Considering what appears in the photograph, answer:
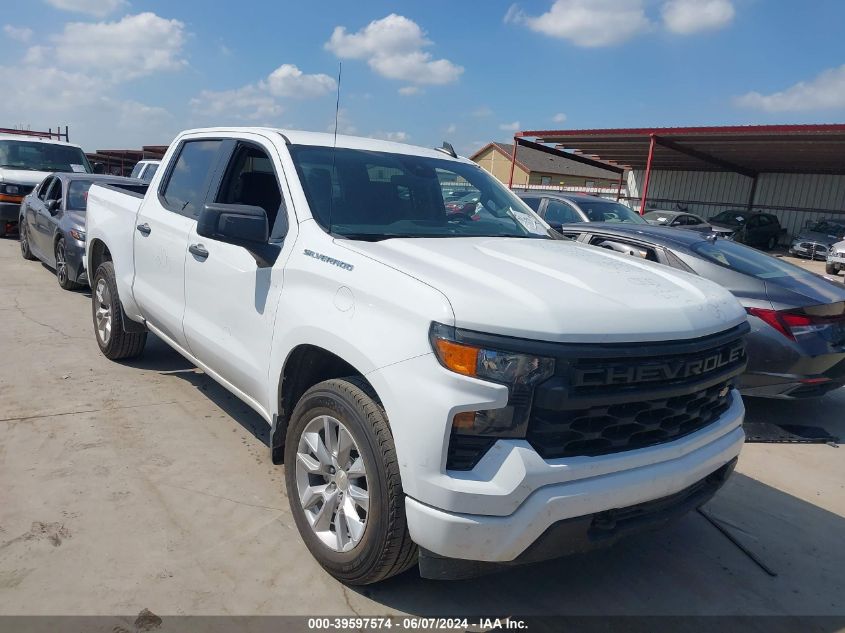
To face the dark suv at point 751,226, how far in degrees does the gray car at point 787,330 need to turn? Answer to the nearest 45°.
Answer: approximately 45° to its right

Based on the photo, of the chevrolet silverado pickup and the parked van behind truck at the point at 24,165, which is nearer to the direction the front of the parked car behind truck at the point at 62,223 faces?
the chevrolet silverado pickup

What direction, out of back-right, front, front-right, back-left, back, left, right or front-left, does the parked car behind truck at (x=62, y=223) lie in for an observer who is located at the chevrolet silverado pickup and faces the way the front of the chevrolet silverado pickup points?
back

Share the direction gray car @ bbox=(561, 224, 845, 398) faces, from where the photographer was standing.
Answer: facing away from the viewer and to the left of the viewer

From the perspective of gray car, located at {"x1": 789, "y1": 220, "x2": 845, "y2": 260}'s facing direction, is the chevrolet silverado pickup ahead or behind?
ahead

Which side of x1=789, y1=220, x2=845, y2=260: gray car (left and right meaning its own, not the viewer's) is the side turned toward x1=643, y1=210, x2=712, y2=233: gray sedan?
right

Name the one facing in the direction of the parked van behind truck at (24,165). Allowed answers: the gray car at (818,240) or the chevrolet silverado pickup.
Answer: the gray car

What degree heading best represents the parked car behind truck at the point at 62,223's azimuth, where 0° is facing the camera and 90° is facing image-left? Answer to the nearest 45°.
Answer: approximately 315°

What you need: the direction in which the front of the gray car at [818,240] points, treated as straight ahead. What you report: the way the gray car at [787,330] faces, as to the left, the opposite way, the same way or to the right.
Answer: to the right

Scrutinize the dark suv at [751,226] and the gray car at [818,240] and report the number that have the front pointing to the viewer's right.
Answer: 0

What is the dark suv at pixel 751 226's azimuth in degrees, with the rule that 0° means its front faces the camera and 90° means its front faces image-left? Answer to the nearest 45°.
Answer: approximately 45°

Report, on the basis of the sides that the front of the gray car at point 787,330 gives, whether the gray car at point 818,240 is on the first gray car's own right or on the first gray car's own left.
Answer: on the first gray car's own right

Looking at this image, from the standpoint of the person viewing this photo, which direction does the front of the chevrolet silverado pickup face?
facing the viewer and to the right of the viewer
